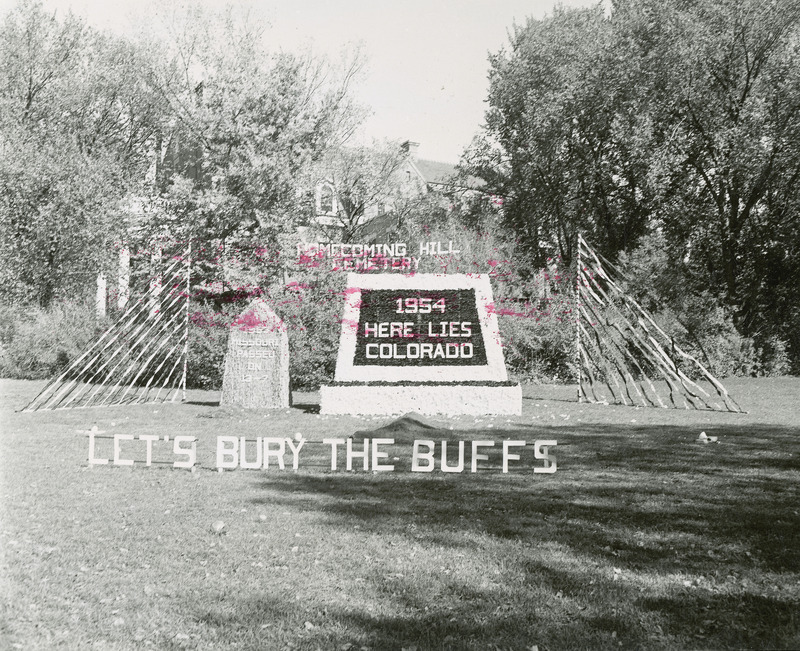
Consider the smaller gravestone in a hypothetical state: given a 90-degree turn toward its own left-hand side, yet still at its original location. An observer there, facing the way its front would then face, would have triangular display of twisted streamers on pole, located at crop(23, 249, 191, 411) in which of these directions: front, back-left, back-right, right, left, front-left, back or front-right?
back-left

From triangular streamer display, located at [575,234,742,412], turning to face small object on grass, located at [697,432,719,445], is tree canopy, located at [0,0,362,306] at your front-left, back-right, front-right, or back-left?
back-right

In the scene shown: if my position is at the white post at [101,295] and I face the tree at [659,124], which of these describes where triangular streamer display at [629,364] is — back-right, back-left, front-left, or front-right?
front-right

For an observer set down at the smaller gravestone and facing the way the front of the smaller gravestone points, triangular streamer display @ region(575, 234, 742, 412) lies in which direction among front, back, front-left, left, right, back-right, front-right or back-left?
left

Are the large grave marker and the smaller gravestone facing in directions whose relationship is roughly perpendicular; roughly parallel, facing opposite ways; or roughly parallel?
roughly parallel

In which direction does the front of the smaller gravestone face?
toward the camera

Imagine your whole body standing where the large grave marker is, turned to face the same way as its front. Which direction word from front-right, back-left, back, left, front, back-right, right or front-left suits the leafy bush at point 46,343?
back-right

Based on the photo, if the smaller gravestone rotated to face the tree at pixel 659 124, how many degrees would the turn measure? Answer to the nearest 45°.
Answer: approximately 135° to its left

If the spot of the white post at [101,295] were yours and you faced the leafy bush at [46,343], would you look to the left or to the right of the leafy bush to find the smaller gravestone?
left

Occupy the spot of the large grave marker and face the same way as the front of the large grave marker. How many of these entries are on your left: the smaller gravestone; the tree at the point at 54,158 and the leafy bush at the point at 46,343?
0

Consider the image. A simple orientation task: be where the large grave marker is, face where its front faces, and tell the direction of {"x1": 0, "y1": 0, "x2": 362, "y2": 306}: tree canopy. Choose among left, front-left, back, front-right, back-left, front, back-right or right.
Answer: back-right

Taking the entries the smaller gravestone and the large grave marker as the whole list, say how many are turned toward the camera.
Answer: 2

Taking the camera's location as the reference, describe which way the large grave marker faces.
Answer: facing the viewer

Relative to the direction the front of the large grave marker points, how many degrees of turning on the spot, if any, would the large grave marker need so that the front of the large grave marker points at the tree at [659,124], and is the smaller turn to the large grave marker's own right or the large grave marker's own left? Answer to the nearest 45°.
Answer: approximately 135° to the large grave marker's own left

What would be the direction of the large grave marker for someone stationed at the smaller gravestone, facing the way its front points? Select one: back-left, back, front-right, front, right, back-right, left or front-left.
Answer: left
